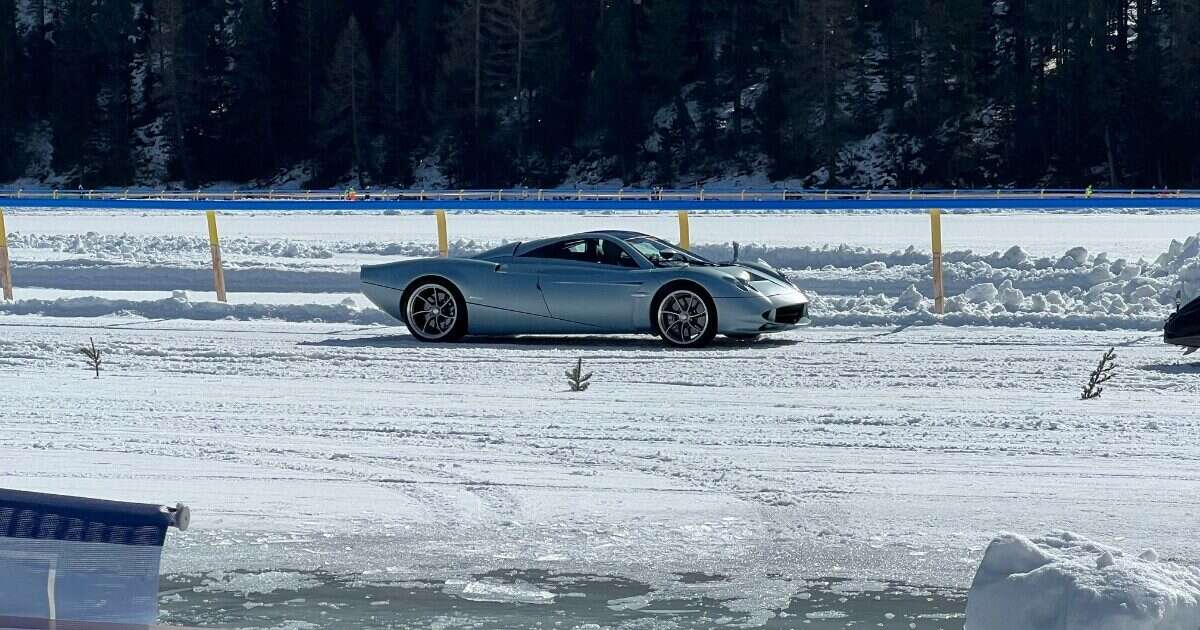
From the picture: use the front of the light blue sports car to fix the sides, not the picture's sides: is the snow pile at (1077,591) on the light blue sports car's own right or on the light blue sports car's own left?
on the light blue sports car's own right

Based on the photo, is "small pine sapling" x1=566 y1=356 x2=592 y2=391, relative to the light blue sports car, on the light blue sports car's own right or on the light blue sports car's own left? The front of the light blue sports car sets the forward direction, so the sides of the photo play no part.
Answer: on the light blue sports car's own right

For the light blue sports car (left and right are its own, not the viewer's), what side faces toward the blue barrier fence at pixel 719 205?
left

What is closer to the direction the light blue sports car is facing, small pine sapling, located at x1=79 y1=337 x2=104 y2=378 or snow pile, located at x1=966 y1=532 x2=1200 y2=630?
the snow pile

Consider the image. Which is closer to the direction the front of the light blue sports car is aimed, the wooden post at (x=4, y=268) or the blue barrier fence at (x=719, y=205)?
the blue barrier fence

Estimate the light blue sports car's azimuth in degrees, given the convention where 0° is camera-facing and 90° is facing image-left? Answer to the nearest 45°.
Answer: approximately 270°

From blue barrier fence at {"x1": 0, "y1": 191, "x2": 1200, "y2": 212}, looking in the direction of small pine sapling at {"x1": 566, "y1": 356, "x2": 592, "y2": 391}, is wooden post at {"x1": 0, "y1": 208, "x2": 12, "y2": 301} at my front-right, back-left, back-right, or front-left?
front-right

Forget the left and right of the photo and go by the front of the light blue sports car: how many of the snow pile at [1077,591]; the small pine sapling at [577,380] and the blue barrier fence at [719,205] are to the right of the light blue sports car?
2

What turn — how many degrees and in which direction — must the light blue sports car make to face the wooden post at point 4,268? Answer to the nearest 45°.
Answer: approximately 135° to its left

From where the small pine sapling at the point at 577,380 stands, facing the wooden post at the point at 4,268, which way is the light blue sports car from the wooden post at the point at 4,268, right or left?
right

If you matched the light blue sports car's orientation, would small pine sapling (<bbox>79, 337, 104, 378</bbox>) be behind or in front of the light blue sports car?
behind
